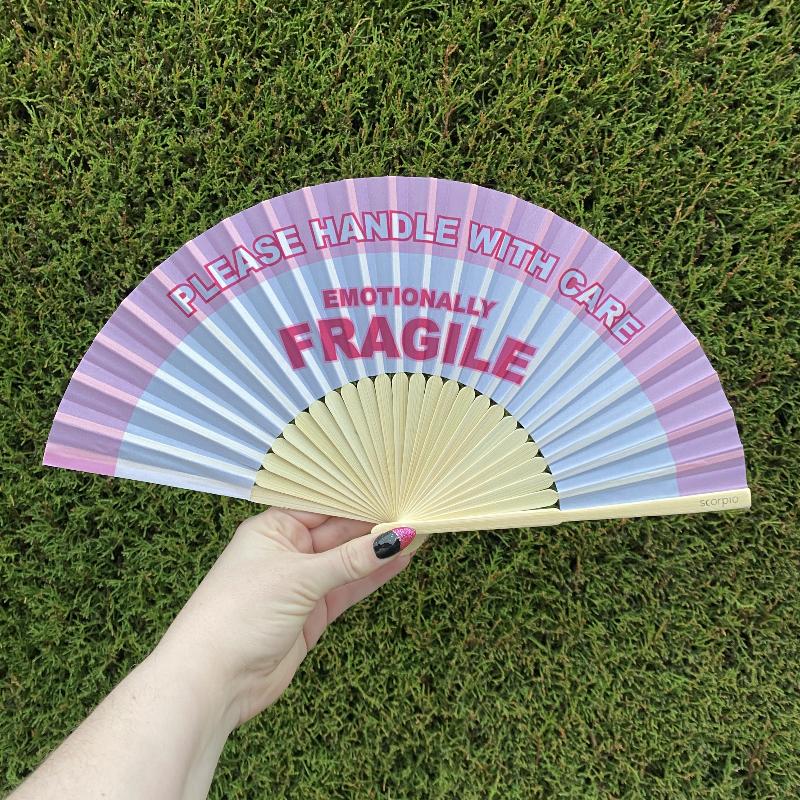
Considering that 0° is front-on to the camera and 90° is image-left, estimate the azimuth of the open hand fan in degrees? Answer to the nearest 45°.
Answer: approximately 0°
